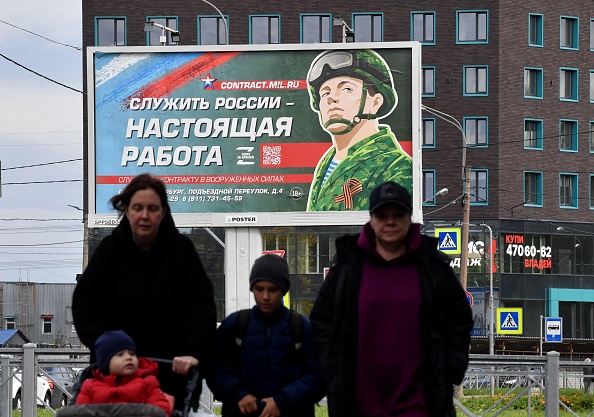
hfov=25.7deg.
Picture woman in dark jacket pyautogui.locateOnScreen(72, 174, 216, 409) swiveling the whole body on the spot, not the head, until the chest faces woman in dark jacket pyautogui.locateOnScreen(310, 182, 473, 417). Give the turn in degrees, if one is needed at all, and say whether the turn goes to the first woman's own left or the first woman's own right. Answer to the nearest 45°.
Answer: approximately 90° to the first woman's own left

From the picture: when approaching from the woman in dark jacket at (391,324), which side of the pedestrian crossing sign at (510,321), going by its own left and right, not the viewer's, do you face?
front

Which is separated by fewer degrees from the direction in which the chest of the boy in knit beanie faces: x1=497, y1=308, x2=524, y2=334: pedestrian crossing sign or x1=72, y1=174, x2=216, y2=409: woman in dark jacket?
the woman in dark jacket

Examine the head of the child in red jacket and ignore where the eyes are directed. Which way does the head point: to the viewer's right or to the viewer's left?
to the viewer's right

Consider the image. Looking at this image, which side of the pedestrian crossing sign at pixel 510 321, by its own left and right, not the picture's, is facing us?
front

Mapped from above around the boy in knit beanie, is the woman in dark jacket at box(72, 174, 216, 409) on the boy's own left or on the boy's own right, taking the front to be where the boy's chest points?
on the boy's own right

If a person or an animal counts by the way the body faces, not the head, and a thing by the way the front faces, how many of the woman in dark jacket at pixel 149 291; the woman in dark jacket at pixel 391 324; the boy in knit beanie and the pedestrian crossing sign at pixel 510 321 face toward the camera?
4

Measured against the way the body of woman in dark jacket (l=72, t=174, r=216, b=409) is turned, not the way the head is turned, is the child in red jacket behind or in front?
in front

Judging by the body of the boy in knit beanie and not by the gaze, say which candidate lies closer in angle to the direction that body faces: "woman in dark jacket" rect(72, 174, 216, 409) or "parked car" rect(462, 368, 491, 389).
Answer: the woman in dark jacket

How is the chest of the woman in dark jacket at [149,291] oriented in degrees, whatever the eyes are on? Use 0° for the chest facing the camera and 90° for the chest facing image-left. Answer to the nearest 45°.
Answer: approximately 0°

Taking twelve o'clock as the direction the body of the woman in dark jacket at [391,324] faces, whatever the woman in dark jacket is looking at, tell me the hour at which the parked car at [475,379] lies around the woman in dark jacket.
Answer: The parked car is roughly at 6 o'clock from the woman in dark jacket.

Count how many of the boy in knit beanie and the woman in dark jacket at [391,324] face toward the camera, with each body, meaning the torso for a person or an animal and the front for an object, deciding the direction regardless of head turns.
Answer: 2

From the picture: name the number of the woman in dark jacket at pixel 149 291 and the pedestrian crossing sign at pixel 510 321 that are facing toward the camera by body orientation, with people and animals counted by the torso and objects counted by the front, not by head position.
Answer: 2

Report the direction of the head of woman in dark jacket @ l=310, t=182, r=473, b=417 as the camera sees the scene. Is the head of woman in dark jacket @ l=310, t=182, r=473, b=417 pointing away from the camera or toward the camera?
toward the camera

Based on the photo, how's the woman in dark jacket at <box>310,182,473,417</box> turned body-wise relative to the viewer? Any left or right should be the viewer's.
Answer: facing the viewer
